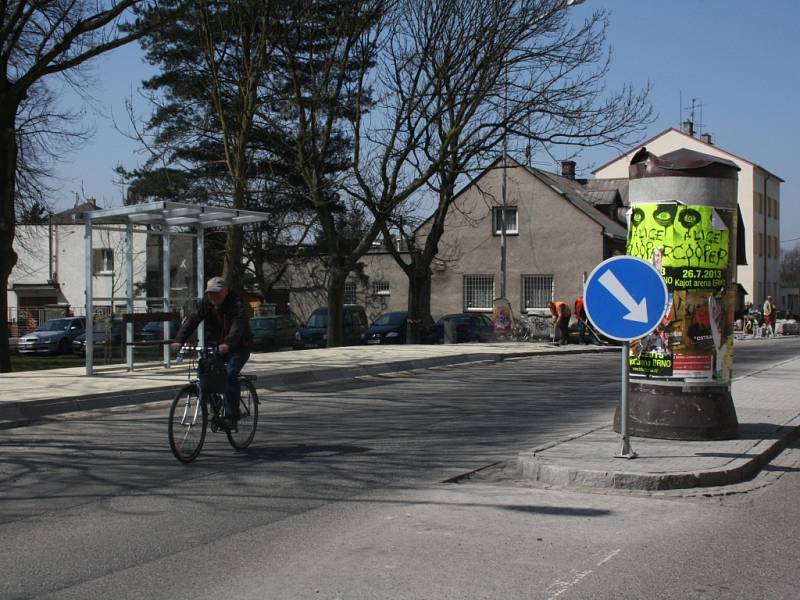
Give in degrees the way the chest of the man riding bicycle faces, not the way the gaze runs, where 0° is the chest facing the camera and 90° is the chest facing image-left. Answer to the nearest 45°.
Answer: approximately 45°

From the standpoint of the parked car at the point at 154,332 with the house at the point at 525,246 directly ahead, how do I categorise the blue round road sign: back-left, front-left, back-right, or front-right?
back-right

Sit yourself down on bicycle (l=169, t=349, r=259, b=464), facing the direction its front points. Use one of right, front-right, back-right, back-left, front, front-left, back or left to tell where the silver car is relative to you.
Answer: back-right

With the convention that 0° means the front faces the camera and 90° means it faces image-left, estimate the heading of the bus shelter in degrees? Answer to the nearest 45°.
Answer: approximately 315°

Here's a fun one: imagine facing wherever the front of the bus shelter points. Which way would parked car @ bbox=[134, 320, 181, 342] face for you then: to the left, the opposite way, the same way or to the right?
to the right

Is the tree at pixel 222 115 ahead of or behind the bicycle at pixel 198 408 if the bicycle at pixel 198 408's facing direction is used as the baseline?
behind

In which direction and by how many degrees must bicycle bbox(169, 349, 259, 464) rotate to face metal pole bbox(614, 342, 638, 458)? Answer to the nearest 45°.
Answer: approximately 135° to its left

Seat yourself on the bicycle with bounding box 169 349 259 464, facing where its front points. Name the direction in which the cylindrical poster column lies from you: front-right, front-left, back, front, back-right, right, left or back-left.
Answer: back-left

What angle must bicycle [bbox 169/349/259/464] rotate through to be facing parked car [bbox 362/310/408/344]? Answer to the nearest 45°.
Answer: approximately 135° to its right

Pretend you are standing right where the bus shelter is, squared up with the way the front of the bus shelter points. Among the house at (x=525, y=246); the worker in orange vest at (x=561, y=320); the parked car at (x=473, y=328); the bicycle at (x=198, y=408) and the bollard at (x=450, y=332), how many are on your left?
4
